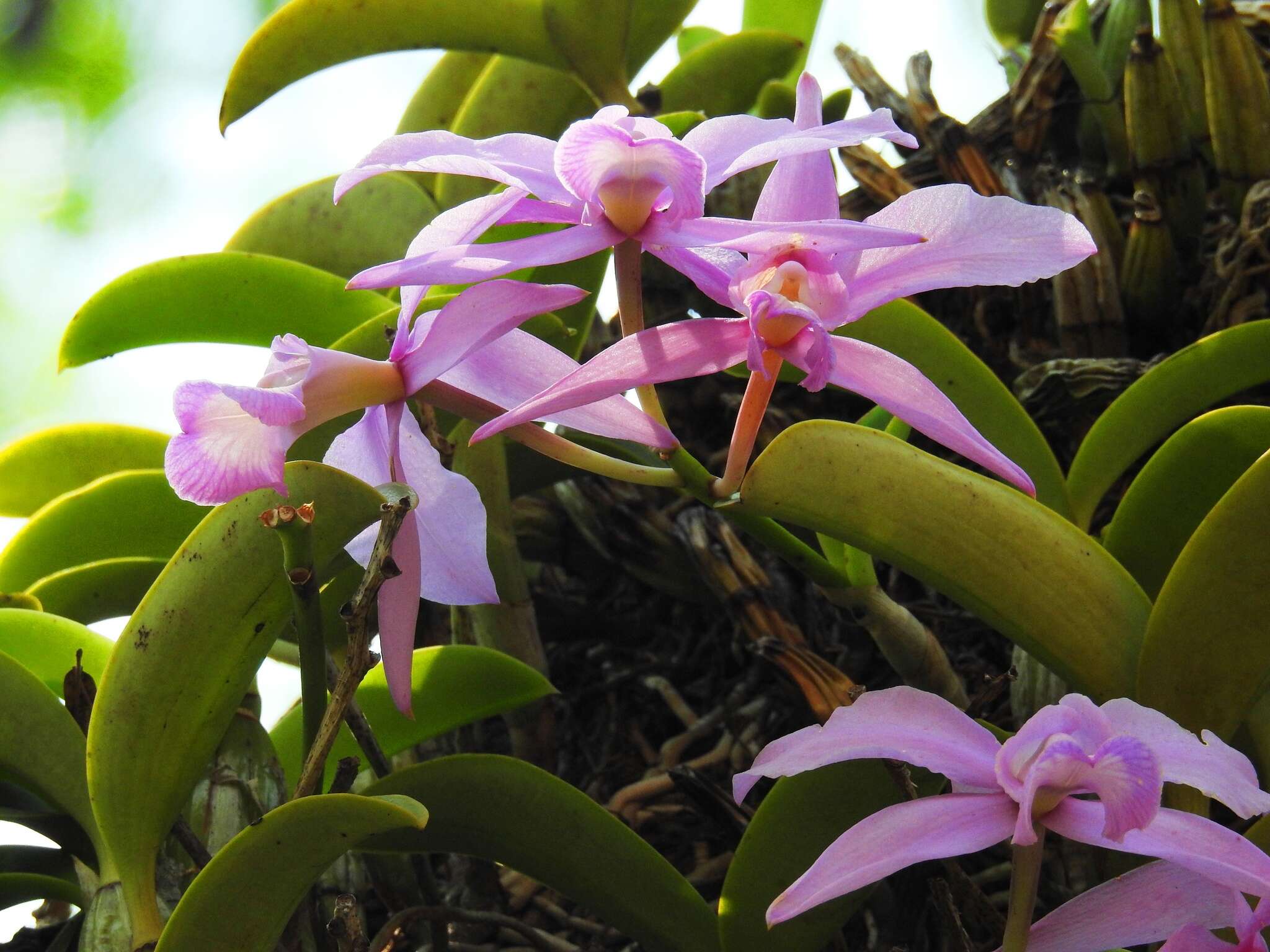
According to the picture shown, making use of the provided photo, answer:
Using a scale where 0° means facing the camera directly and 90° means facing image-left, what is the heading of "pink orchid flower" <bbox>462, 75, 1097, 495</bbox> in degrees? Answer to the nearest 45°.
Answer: approximately 0°

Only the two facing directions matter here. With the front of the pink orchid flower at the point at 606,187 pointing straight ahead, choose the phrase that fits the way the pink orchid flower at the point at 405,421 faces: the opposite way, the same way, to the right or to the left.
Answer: to the right

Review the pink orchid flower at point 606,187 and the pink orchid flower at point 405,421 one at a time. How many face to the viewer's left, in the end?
1

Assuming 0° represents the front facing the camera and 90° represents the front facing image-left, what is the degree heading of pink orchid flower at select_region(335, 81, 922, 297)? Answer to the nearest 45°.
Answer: approximately 0°

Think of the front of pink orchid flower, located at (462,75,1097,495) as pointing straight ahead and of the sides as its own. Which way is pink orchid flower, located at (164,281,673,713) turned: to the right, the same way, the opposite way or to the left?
to the right

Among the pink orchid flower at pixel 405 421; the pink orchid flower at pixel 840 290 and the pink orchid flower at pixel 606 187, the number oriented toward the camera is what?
2

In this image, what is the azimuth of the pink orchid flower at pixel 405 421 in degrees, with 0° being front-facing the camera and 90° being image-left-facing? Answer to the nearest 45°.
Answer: approximately 90°
